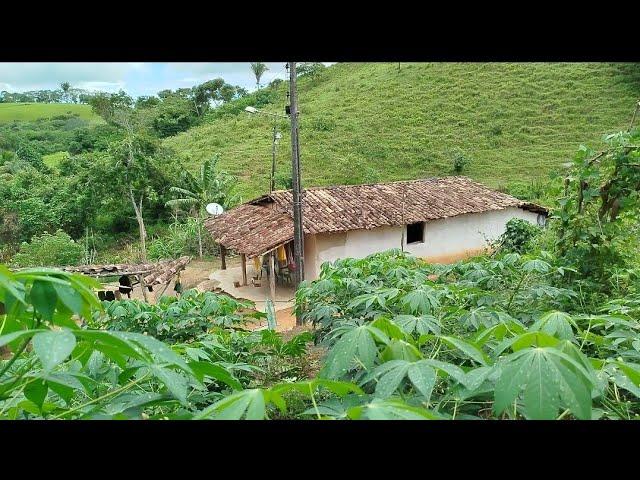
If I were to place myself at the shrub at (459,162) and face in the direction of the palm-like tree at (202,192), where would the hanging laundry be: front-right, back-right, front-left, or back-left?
front-left

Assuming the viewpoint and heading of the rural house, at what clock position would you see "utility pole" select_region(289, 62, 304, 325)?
The utility pole is roughly at 11 o'clock from the rural house.

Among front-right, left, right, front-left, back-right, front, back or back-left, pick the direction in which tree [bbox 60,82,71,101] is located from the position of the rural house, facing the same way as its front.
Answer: right

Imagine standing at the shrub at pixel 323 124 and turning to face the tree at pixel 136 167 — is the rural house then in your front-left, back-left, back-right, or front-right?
front-left

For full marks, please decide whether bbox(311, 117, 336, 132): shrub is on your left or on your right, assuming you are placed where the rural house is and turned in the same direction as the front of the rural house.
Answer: on your right

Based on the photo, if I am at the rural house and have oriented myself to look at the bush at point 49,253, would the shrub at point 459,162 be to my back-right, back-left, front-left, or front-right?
back-right

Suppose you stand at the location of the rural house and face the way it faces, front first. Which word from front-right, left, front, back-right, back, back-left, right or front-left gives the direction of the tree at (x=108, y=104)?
right

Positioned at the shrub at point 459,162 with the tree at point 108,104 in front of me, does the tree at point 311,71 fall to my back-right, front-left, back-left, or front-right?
front-right

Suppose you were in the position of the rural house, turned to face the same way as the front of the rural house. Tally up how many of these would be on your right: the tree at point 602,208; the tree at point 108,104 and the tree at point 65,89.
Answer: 2

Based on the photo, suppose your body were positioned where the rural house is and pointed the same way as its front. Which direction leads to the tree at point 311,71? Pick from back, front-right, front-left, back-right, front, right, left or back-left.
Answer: back-right

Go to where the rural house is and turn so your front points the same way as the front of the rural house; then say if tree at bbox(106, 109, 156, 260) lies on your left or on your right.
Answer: on your right

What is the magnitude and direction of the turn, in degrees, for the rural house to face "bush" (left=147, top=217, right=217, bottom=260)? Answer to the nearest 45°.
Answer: approximately 45° to its right
